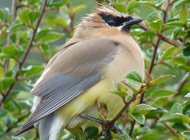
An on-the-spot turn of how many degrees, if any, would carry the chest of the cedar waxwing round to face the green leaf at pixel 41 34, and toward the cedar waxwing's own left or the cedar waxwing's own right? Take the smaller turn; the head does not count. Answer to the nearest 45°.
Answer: approximately 135° to the cedar waxwing's own left

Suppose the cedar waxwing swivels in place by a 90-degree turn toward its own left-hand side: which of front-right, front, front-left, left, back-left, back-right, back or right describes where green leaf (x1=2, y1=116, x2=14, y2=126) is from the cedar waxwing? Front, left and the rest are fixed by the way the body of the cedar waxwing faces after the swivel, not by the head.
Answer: left

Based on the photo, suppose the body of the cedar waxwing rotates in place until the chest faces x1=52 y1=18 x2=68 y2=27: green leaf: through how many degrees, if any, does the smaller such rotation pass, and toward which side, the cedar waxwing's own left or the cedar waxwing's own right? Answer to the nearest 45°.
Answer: approximately 90° to the cedar waxwing's own left

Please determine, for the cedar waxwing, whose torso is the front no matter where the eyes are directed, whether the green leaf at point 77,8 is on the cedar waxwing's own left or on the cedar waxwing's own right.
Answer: on the cedar waxwing's own left

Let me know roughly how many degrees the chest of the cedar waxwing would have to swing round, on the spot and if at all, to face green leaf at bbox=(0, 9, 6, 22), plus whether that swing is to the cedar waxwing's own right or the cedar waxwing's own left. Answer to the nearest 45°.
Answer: approximately 135° to the cedar waxwing's own left

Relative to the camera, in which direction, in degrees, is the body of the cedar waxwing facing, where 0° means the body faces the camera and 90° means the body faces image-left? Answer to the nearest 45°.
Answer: approximately 270°
